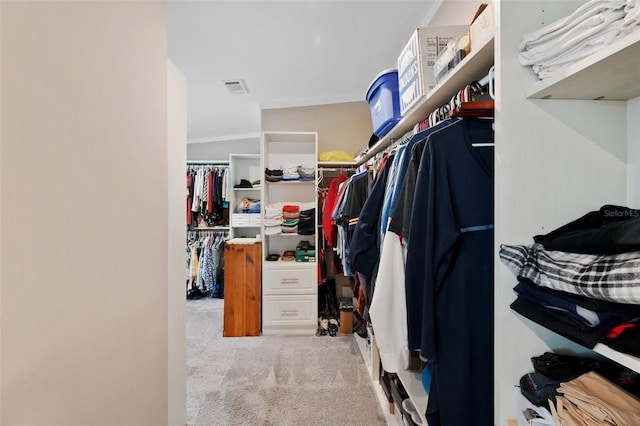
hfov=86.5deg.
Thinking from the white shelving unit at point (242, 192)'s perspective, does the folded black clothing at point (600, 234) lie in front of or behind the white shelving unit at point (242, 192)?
in front

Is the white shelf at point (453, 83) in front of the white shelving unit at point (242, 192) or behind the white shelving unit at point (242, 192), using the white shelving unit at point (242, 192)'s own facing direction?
in front

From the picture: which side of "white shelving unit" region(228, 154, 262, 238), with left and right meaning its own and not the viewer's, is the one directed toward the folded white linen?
front

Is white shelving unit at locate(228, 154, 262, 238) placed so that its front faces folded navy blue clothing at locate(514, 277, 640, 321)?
yes

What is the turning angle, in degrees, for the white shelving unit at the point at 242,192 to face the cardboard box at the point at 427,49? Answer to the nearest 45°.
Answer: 0° — it already faces it

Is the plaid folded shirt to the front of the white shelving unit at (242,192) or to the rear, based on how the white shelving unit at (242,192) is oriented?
to the front

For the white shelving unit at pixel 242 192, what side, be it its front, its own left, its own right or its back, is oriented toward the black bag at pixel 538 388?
front

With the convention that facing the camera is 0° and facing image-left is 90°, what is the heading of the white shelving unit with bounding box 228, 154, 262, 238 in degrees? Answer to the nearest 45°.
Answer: approximately 0°

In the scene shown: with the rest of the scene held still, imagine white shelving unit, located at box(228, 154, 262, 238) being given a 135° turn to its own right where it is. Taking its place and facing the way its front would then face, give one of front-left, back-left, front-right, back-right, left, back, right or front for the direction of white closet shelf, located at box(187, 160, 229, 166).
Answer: front

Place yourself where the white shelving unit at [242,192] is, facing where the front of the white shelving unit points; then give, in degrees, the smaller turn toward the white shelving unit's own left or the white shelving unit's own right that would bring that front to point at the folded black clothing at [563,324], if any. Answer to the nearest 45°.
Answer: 0° — it already faces it
